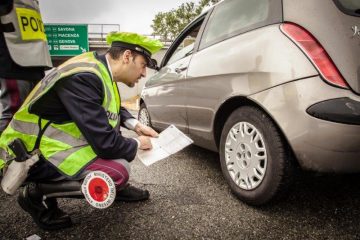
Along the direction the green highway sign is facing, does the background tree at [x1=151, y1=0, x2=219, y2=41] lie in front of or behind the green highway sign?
behind

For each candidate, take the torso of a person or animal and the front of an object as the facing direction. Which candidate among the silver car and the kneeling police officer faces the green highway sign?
the silver car

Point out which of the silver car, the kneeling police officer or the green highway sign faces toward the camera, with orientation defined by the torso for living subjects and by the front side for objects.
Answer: the green highway sign

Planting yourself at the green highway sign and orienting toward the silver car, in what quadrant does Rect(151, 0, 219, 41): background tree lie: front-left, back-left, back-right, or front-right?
back-left

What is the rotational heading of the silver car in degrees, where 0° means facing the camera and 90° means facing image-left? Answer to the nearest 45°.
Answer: approximately 135°

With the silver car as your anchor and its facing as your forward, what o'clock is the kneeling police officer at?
The kneeling police officer is roughly at 10 o'clock from the silver car.

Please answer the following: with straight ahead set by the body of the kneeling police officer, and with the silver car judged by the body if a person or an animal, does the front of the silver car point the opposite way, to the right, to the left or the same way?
to the left

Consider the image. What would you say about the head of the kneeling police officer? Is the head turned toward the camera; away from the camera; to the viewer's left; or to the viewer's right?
to the viewer's right

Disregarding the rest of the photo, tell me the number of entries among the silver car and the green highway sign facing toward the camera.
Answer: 1

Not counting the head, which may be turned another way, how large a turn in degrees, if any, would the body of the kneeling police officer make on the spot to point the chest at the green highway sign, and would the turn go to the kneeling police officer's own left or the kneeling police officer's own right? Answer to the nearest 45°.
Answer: approximately 90° to the kneeling police officer's own left

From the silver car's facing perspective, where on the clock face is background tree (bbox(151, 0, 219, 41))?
The background tree is roughly at 1 o'clock from the silver car.

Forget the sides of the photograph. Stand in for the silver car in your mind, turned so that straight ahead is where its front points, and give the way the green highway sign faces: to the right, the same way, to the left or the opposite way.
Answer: the opposite way

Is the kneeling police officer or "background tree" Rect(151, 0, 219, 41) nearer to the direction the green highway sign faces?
the kneeling police officer

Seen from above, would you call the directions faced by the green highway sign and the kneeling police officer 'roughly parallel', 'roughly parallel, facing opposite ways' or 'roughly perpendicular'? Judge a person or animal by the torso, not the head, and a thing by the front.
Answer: roughly perpendicular

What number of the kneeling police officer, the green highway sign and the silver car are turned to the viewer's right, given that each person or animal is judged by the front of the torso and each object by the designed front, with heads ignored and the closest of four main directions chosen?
1

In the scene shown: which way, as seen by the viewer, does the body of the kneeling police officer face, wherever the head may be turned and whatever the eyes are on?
to the viewer's right

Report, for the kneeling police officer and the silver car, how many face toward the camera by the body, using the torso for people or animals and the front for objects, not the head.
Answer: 0
